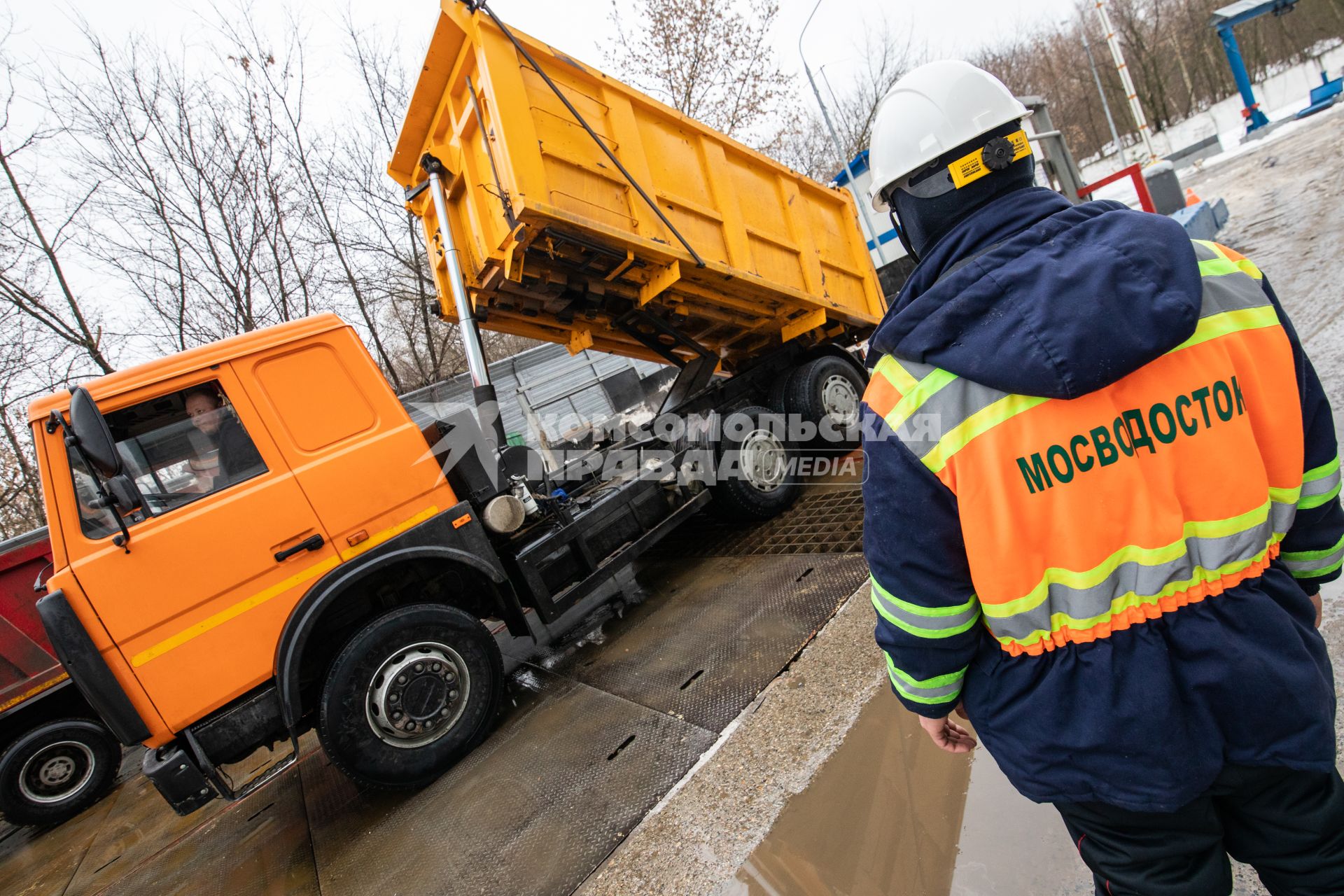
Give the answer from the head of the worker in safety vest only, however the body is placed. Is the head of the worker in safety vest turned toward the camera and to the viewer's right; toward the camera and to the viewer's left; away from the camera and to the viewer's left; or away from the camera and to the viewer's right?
away from the camera and to the viewer's left

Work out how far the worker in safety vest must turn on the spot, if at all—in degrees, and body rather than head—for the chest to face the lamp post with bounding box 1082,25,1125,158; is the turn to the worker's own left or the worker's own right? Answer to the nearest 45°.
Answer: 0° — they already face it

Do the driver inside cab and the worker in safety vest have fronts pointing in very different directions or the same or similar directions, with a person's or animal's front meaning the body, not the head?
very different directions

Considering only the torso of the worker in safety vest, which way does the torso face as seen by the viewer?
away from the camera

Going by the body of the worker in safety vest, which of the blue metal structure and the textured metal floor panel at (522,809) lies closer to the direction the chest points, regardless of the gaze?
the blue metal structure

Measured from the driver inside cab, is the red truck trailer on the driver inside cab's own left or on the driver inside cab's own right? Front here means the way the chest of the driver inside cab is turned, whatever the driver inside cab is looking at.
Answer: on the driver inside cab's own right

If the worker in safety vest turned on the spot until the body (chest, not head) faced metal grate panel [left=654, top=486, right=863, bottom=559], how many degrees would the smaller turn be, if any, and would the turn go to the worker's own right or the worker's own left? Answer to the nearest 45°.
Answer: approximately 45° to the worker's own left

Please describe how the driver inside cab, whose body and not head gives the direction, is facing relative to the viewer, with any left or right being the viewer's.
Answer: facing the viewer and to the left of the viewer

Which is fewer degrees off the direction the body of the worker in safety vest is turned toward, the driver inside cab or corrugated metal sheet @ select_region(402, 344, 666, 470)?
the corrugated metal sheet

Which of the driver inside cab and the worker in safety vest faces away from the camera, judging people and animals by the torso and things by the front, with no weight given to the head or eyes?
the worker in safety vest

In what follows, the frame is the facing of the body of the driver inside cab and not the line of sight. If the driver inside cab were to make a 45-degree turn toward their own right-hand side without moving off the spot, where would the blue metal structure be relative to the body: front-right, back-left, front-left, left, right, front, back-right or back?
back

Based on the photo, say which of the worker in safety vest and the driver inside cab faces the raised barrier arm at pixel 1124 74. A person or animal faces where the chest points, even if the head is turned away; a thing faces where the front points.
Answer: the worker in safety vest

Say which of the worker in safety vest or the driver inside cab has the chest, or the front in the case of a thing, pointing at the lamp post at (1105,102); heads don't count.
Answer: the worker in safety vest

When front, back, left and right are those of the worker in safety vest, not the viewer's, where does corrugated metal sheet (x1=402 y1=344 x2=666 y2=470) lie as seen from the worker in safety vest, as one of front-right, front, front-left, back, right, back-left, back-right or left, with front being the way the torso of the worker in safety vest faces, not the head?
front-left

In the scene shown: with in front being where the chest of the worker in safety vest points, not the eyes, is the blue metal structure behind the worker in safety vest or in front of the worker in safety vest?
in front

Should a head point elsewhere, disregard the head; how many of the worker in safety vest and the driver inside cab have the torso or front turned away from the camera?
1
